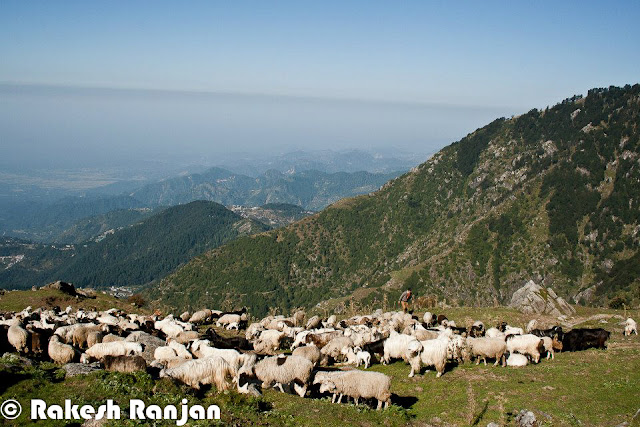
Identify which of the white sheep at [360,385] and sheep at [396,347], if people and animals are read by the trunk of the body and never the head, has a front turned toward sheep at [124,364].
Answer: the white sheep

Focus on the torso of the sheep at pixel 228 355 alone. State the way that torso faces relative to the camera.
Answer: to the viewer's left

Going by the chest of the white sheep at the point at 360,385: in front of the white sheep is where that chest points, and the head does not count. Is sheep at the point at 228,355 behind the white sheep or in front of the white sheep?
in front

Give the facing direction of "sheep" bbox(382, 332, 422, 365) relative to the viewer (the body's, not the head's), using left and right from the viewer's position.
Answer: facing to the right of the viewer

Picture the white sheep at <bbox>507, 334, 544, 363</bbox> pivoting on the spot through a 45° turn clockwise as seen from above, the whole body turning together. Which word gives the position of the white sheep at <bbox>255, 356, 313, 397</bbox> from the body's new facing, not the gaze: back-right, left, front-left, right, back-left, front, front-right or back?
right
